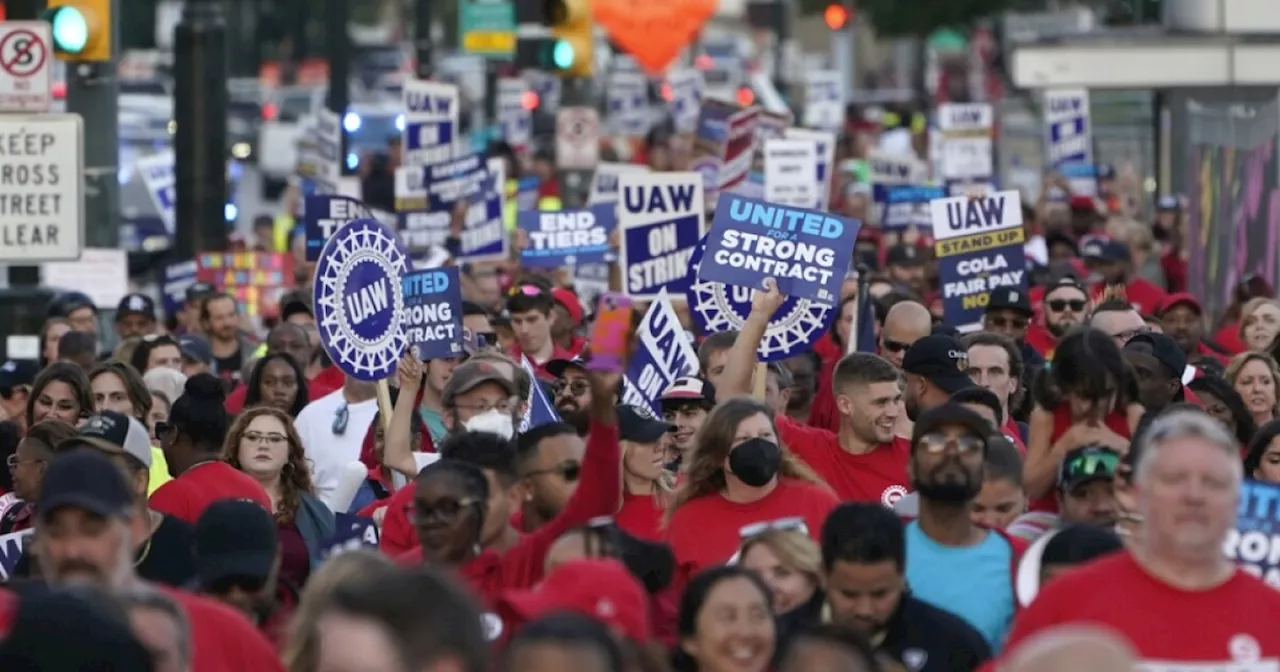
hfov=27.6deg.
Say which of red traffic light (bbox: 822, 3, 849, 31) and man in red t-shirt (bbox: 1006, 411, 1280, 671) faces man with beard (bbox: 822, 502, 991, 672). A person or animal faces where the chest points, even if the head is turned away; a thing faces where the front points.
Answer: the red traffic light

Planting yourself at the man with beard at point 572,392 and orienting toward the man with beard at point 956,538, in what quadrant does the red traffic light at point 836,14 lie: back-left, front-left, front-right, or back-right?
back-left

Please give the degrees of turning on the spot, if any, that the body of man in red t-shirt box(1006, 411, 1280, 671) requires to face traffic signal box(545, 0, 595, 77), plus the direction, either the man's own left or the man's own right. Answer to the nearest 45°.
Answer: approximately 180°

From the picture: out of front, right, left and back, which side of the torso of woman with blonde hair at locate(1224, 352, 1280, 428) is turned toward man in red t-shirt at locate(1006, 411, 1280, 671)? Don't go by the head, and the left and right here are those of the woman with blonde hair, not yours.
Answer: front

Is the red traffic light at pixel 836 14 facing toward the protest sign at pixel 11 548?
yes

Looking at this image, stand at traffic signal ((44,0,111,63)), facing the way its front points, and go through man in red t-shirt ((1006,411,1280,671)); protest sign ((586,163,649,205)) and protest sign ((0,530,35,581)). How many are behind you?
1

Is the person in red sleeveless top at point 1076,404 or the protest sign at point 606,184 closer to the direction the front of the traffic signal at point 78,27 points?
the person in red sleeveless top

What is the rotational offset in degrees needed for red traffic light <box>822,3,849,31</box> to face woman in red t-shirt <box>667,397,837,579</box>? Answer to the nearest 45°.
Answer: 0° — it already faces them

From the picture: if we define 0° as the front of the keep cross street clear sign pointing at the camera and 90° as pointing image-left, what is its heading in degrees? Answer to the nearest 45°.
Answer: approximately 0°

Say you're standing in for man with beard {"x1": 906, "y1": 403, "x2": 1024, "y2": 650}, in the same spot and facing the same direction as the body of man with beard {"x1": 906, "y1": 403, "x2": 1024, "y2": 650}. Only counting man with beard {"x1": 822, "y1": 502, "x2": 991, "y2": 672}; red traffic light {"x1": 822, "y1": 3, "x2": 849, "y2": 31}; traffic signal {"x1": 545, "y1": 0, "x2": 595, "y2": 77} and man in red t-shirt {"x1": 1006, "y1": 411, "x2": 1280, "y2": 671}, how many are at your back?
2

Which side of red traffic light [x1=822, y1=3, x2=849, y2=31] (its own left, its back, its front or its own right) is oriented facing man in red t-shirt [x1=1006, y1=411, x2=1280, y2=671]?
front

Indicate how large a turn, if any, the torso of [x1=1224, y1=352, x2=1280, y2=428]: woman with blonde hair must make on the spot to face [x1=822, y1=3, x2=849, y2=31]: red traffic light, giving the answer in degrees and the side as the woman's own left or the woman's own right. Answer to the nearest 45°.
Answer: approximately 180°
